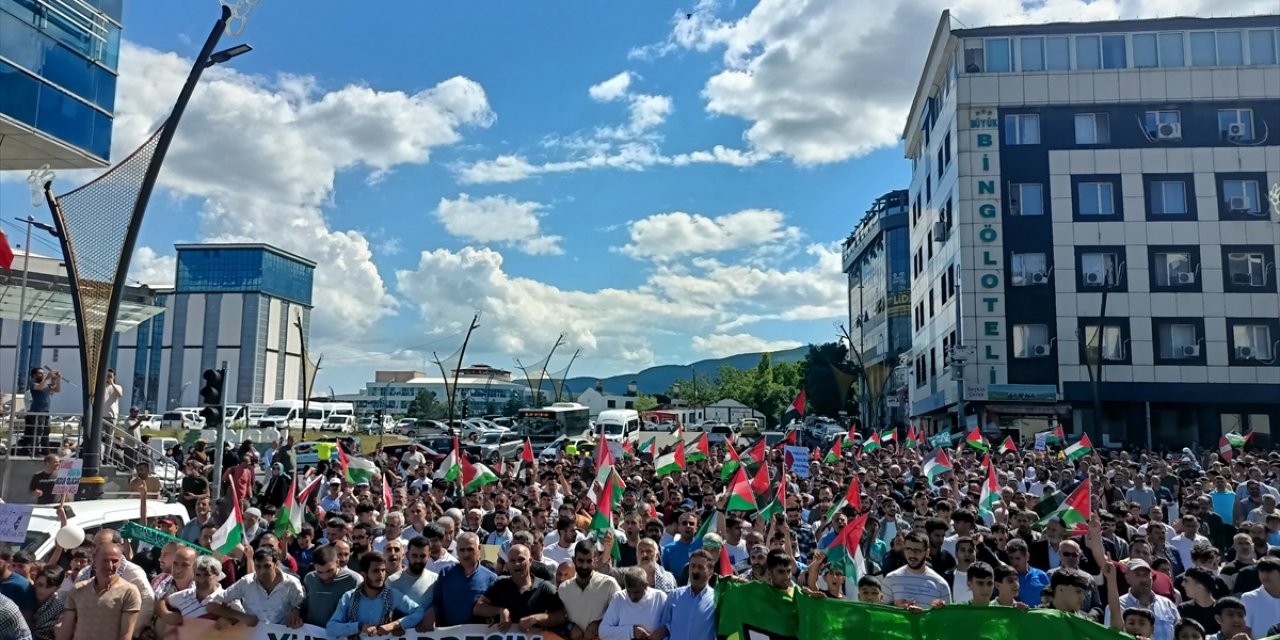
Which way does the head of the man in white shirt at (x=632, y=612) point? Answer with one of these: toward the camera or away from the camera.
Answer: toward the camera

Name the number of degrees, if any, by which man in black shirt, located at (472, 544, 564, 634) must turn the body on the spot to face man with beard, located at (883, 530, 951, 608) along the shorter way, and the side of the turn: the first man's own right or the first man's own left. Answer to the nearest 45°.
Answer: approximately 90° to the first man's own left

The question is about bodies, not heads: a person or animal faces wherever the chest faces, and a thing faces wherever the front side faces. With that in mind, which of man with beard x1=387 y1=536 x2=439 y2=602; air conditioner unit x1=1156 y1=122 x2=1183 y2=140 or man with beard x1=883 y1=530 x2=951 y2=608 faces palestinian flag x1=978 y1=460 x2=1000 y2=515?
the air conditioner unit

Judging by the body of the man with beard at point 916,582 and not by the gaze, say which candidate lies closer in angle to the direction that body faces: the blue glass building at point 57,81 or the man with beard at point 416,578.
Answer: the man with beard

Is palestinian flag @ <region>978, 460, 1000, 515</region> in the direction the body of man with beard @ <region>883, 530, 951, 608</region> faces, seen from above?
no

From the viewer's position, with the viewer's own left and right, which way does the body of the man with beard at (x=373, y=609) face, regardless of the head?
facing the viewer

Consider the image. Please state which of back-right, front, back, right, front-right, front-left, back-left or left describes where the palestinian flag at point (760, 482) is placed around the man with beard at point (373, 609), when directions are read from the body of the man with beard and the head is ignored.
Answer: back-left

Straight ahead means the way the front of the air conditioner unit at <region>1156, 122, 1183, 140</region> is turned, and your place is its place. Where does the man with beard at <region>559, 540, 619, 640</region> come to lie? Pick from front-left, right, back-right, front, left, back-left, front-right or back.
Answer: front

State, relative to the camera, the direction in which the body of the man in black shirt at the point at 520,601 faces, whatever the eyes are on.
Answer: toward the camera

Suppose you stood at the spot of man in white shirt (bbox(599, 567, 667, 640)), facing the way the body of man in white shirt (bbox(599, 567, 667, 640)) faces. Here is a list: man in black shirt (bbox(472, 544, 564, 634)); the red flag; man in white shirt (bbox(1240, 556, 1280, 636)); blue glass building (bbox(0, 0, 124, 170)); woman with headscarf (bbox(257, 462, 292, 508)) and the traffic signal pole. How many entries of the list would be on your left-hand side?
1

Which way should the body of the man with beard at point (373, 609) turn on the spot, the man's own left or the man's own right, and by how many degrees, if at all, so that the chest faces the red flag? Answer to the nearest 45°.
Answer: approximately 135° to the man's own right

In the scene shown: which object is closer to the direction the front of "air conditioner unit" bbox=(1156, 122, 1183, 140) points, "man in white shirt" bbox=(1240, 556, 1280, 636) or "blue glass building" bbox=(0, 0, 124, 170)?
the man in white shirt

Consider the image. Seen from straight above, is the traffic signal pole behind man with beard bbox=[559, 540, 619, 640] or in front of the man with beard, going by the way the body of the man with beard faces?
behind

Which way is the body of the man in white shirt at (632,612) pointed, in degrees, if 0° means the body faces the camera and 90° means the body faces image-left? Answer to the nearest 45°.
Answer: approximately 0°

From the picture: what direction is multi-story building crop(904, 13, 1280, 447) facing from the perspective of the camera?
toward the camera

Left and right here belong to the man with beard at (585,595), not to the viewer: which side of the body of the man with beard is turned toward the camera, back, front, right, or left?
front

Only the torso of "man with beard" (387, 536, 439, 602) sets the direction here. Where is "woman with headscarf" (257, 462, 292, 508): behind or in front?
behind

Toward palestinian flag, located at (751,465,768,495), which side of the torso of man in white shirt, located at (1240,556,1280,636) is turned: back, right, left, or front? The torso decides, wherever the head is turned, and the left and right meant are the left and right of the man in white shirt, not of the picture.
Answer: back

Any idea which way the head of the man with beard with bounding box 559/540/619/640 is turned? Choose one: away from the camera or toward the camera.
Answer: toward the camera

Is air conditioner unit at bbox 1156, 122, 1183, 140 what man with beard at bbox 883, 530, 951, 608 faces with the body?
no
